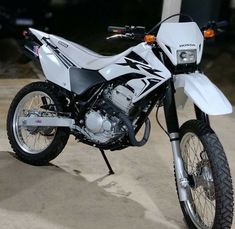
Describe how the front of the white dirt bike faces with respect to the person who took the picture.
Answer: facing the viewer and to the right of the viewer
